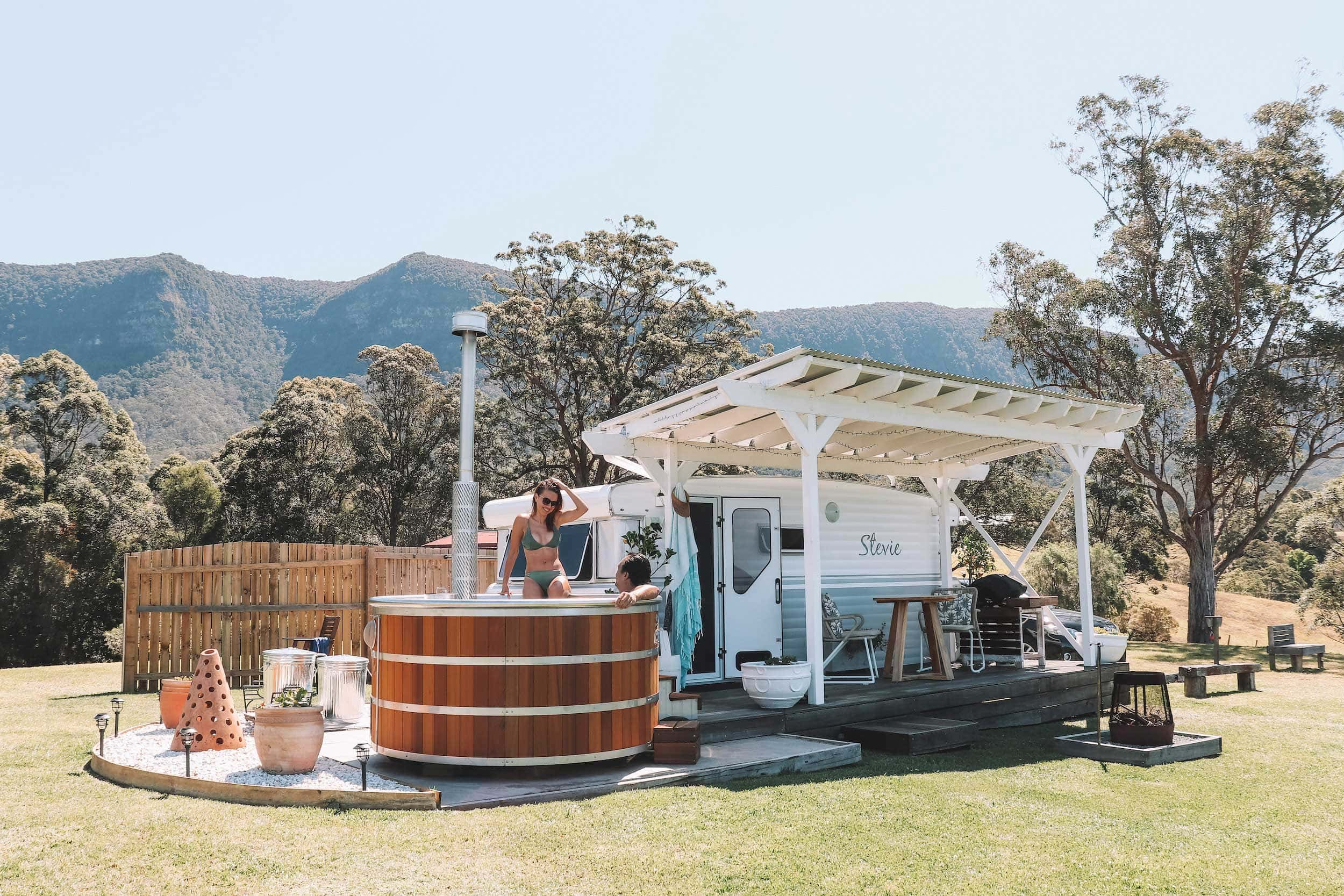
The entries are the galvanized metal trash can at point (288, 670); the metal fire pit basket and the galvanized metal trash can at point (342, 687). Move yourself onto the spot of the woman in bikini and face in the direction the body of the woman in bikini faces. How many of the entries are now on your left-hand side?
1

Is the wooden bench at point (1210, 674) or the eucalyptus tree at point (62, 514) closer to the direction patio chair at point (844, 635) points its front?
the wooden bench

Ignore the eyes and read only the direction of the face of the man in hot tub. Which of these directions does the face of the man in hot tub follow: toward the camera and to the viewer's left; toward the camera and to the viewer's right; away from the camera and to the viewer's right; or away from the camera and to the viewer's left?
away from the camera and to the viewer's left

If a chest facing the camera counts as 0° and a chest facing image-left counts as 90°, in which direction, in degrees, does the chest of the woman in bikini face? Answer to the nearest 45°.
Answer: approximately 0°

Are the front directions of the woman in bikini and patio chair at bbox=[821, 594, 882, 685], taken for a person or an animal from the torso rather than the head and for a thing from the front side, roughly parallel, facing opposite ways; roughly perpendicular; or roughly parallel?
roughly perpendicular

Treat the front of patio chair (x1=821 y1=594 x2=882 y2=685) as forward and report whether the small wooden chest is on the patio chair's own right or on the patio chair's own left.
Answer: on the patio chair's own right

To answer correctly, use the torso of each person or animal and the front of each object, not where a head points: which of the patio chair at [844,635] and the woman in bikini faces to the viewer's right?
the patio chair

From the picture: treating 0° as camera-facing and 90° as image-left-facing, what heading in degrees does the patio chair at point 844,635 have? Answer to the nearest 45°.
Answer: approximately 270°

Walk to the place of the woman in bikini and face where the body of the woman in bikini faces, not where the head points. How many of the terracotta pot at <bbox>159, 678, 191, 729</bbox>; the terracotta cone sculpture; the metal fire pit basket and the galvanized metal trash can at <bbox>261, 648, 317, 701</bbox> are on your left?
1

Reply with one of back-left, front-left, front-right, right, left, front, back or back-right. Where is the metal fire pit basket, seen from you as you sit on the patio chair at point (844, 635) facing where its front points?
front-right
